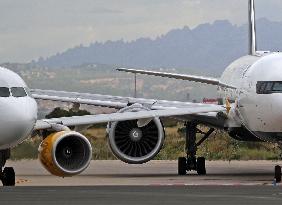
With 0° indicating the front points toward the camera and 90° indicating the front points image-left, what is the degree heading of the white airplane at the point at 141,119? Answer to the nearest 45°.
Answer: approximately 0°
